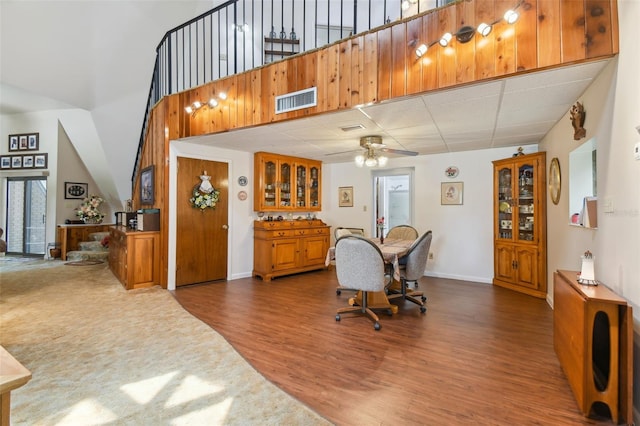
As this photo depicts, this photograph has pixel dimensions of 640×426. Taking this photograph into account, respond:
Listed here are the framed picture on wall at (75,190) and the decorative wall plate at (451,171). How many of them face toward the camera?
2

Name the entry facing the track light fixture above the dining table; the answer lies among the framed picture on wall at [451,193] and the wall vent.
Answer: the framed picture on wall

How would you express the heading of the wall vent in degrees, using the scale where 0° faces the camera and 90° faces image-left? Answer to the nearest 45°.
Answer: approximately 45°

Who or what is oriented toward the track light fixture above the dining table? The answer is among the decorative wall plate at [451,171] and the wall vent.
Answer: the decorative wall plate

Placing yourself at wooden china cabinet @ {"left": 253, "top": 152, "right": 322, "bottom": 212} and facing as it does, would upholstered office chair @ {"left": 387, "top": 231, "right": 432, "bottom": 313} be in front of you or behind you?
in front

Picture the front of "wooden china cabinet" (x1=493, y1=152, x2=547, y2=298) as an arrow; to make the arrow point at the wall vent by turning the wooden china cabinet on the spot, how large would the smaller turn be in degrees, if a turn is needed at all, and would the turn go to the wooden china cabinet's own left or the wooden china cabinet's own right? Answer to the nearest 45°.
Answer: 0° — it already faces it

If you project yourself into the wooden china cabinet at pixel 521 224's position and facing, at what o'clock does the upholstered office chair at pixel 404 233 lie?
The upholstered office chair is roughly at 1 o'clock from the wooden china cabinet.

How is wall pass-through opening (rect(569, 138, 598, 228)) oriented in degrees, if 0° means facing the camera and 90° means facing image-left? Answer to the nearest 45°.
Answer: approximately 45°

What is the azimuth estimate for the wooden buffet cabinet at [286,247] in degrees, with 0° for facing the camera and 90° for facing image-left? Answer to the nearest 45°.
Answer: approximately 315°

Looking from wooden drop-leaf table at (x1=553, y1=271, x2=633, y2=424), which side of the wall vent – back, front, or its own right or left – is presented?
left
